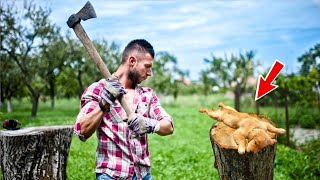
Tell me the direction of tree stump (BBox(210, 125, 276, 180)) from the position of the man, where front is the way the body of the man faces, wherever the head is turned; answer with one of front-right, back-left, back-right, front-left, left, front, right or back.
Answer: front-left

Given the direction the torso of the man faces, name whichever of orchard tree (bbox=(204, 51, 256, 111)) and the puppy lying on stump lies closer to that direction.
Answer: the puppy lying on stump

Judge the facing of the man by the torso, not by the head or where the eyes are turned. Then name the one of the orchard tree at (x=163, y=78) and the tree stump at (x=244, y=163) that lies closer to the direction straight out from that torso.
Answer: the tree stump

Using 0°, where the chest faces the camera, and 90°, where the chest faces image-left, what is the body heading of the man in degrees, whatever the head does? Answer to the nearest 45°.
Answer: approximately 315°

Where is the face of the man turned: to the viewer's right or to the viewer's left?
to the viewer's right

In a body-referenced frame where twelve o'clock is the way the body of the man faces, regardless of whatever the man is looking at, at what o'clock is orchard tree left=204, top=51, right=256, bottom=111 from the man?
The orchard tree is roughly at 8 o'clock from the man.

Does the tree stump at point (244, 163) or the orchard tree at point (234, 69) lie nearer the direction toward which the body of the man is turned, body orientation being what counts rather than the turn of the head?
the tree stump

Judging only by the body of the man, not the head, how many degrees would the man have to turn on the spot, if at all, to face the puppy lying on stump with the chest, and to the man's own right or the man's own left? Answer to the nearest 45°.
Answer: approximately 45° to the man's own left

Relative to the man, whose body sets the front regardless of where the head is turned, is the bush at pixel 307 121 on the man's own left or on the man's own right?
on the man's own left

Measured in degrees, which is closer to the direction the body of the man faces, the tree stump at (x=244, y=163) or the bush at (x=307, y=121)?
the tree stump

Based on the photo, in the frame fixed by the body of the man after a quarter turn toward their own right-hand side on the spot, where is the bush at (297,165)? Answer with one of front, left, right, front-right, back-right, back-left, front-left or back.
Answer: back
